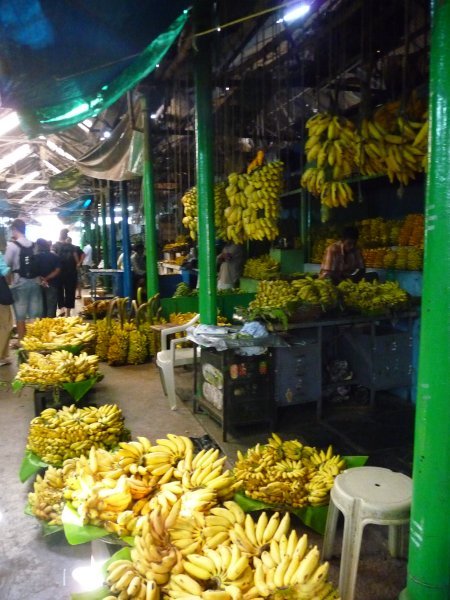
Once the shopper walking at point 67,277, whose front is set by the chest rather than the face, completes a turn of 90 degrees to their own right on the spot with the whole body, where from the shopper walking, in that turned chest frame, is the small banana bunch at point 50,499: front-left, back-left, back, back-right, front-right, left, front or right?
right

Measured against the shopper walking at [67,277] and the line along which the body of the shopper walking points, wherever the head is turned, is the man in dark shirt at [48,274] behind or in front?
behind

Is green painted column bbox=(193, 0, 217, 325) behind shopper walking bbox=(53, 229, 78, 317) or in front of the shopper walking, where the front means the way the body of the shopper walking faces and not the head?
behind

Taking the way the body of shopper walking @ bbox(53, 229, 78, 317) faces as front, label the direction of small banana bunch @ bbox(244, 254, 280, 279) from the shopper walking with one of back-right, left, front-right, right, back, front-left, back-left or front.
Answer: back-right

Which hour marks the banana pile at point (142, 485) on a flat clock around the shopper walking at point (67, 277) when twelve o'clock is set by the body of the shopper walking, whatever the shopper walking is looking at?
The banana pile is roughly at 6 o'clock from the shopper walking.

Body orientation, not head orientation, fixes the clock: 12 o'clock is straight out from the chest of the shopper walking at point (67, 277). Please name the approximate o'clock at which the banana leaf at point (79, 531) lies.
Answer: The banana leaf is roughly at 6 o'clock from the shopper walking.

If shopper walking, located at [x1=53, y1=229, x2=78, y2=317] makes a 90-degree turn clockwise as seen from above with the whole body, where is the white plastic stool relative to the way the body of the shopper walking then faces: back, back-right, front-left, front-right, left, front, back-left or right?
right

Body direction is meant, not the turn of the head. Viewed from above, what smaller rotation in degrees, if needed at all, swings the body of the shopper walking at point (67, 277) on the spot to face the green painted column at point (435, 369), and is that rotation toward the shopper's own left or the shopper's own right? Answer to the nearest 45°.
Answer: approximately 180°

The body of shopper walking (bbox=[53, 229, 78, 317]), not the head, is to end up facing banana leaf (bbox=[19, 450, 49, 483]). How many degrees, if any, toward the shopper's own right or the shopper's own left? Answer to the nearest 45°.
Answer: approximately 180°

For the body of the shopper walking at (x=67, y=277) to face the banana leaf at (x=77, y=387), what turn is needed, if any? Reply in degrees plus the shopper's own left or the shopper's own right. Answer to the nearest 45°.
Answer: approximately 180°

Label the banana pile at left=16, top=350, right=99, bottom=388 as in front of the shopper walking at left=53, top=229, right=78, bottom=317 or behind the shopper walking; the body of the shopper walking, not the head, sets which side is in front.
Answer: behind

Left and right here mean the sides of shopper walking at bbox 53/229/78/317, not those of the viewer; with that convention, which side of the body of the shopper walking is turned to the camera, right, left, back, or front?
back

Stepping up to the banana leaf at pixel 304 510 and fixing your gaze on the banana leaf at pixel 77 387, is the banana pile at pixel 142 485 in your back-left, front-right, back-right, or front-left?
front-left

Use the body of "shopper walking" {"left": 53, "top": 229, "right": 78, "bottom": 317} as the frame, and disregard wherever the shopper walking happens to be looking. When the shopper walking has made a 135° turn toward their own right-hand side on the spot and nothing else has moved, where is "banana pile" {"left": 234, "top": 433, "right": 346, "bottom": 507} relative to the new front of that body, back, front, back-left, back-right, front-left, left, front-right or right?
front-right

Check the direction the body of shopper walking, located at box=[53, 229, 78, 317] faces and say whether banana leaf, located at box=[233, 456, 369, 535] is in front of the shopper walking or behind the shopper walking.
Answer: behind

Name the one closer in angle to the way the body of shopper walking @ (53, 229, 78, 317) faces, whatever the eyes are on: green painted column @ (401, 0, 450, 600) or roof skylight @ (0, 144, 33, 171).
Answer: the roof skylight

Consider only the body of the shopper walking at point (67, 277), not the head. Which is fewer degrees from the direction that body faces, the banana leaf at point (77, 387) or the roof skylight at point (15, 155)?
the roof skylight

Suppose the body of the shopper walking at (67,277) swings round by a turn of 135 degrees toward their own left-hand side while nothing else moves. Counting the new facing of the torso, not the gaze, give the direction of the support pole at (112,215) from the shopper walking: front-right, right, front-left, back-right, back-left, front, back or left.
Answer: back
